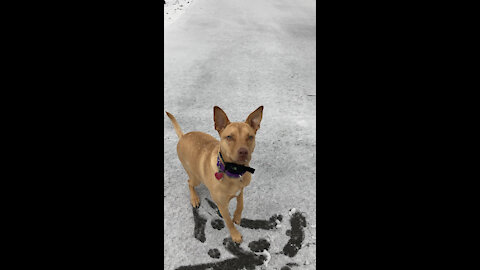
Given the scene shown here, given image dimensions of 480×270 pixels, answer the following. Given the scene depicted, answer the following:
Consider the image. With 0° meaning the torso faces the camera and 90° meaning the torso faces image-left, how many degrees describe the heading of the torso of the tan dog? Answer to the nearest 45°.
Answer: approximately 315°
